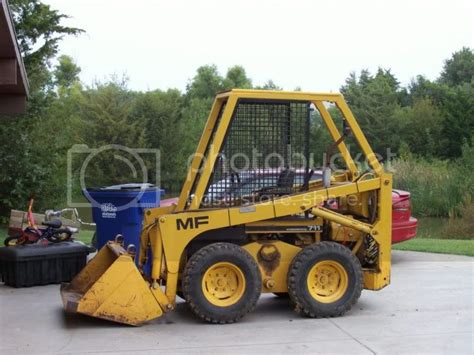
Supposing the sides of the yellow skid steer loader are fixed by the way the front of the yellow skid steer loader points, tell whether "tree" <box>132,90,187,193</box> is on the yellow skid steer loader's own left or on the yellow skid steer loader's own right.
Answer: on the yellow skid steer loader's own right

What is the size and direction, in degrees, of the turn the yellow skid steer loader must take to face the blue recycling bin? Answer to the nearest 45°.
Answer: approximately 45° to its right

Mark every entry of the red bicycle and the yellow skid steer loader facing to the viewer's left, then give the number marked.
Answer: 2

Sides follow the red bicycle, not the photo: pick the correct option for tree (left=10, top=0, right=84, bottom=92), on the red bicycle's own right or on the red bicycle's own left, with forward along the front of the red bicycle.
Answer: on the red bicycle's own right

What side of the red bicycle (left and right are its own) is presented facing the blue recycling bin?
back

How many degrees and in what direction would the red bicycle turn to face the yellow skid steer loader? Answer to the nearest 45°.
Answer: approximately 135° to its left

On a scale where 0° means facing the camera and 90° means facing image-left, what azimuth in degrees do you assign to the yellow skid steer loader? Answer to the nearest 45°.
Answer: approximately 90°

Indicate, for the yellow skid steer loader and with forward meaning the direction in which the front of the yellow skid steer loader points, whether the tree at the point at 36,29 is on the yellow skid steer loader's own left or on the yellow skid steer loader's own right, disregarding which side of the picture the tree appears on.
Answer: on the yellow skid steer loader's own right

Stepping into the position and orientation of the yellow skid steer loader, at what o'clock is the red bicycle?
The red bicycle is roughly at 1 o'clock from the yellow skid steer loader.

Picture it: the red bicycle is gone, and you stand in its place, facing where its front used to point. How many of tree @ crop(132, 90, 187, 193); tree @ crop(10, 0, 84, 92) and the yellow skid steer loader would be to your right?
2

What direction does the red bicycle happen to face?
to the viewer's left

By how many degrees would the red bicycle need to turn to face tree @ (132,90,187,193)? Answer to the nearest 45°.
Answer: approximately 90° to its right

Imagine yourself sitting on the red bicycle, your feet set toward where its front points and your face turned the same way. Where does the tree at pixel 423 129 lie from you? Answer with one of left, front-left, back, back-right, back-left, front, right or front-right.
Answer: back-right

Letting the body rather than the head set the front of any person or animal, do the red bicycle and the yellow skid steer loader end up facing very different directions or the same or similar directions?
same or similar directions
